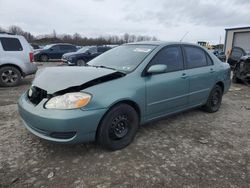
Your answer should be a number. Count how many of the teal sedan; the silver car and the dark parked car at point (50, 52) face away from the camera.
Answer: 0

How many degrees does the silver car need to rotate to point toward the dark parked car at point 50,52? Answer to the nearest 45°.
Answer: approximately 90° to its right

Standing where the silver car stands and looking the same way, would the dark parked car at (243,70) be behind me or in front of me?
behind

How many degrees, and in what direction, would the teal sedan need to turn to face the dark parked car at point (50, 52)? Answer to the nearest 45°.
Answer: approximately 135° to its right

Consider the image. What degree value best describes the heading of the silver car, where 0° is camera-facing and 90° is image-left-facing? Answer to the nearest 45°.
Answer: approximately 90°

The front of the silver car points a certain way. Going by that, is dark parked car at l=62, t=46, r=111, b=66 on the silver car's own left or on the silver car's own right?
on the silver car's own right

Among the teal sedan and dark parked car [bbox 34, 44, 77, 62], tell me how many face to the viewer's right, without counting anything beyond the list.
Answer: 0

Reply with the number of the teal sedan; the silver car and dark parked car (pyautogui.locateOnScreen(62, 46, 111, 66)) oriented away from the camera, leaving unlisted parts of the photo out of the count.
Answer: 0

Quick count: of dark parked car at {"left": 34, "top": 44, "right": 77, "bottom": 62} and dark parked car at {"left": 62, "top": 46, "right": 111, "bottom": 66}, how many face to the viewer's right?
0
